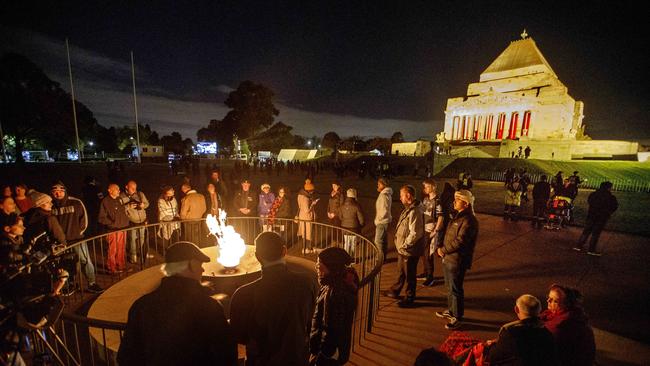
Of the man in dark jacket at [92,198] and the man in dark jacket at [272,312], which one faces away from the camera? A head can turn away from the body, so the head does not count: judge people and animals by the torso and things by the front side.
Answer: the man in dark jacket at [272,312]

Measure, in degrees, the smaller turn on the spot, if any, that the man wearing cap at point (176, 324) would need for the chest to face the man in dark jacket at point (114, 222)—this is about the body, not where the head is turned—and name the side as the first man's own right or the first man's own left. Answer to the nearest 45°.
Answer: approximately 45° to the first man's own left

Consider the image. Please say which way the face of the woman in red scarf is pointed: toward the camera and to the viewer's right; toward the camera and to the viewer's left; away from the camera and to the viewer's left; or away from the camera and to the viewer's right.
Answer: toward the camera and to the viewer's left

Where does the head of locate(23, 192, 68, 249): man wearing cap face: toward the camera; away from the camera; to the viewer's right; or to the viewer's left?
to the viewer's right

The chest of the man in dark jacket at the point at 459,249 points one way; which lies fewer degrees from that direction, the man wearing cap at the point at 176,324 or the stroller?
the man wearing cap

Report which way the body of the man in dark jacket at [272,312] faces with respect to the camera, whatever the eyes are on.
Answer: away from the camera

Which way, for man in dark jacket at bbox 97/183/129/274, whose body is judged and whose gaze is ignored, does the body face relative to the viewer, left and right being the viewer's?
facing the viewer and to the right of the viewer

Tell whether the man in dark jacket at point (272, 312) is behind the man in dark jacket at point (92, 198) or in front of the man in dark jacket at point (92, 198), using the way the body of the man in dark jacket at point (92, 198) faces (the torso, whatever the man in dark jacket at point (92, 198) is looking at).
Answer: in front

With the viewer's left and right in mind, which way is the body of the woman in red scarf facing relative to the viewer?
facing to the left of the viewer
